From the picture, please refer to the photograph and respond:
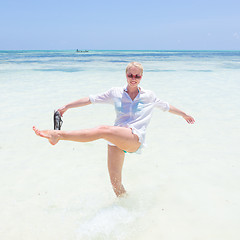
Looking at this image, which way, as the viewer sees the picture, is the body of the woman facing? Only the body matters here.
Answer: toward the camera
